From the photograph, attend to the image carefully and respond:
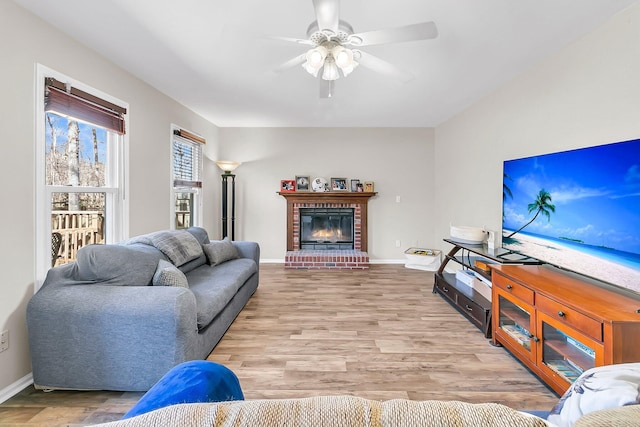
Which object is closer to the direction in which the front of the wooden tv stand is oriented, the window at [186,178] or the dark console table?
the window

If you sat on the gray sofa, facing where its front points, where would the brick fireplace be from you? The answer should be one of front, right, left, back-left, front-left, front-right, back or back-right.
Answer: left

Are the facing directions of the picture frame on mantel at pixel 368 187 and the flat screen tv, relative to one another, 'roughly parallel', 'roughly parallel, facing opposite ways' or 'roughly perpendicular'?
roughly perpendicular

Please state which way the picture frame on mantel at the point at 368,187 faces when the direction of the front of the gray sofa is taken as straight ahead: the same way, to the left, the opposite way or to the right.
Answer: to the right

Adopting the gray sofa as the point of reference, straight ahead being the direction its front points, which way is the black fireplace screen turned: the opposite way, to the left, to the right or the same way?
to the right

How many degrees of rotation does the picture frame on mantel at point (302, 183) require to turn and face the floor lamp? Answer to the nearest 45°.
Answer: approximately 90° to its right

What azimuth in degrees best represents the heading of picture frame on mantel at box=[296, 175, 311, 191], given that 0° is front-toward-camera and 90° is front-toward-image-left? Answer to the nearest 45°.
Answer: approximately 0°

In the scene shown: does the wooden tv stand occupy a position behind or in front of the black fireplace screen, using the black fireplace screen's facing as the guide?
in front

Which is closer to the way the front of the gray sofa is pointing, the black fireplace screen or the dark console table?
the dark console table

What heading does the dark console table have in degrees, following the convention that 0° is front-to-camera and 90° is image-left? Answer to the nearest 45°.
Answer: approximately 45°
